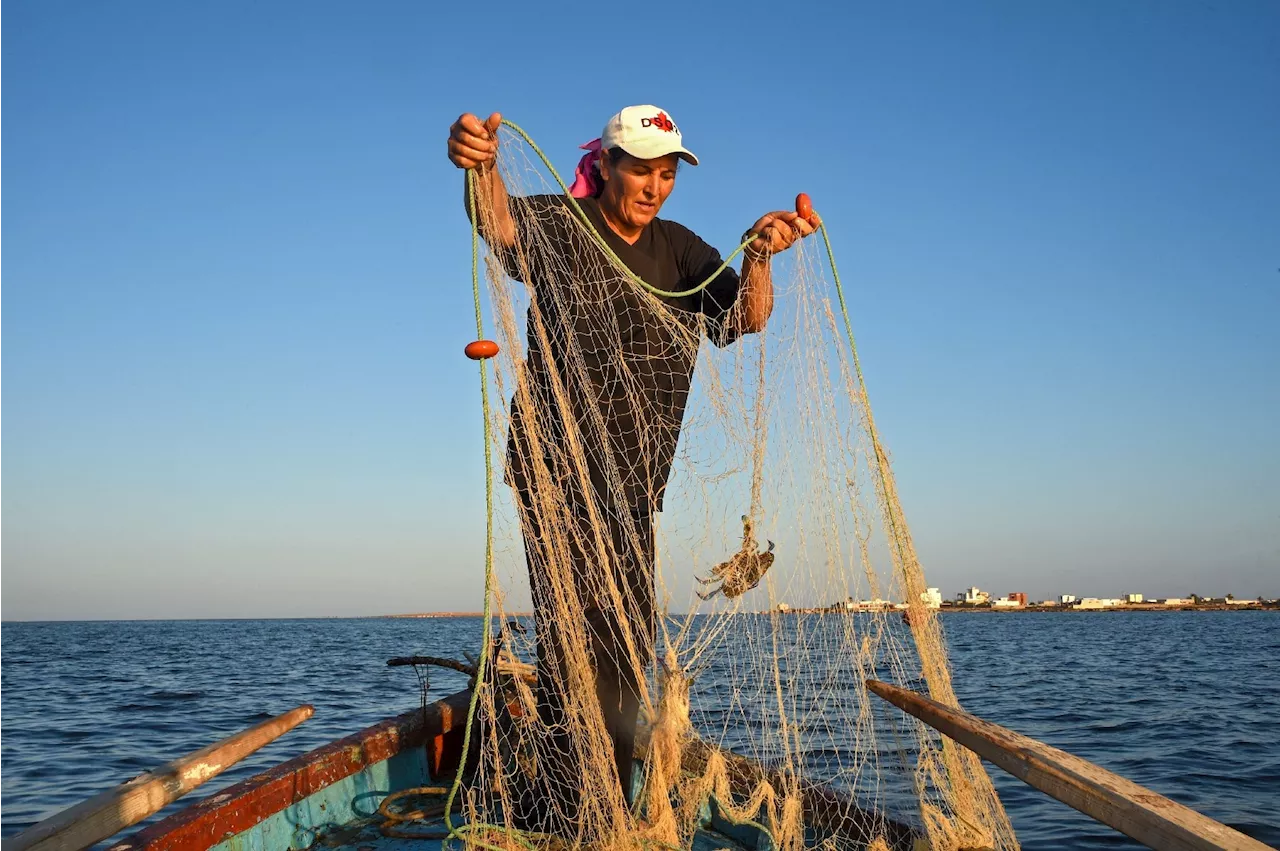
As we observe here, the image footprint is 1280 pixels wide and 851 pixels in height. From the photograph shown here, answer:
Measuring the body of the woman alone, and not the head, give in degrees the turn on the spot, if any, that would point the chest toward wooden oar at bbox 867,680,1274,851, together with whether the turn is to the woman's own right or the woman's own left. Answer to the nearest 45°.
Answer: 0° — they already face it

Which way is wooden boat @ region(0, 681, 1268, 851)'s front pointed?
away from the camera

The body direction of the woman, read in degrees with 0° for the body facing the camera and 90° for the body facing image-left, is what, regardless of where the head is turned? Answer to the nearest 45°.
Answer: approximately 315°

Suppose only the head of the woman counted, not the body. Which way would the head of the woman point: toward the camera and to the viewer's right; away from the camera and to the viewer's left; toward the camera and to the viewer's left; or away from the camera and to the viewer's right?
toward the camera and to the viewer's right
